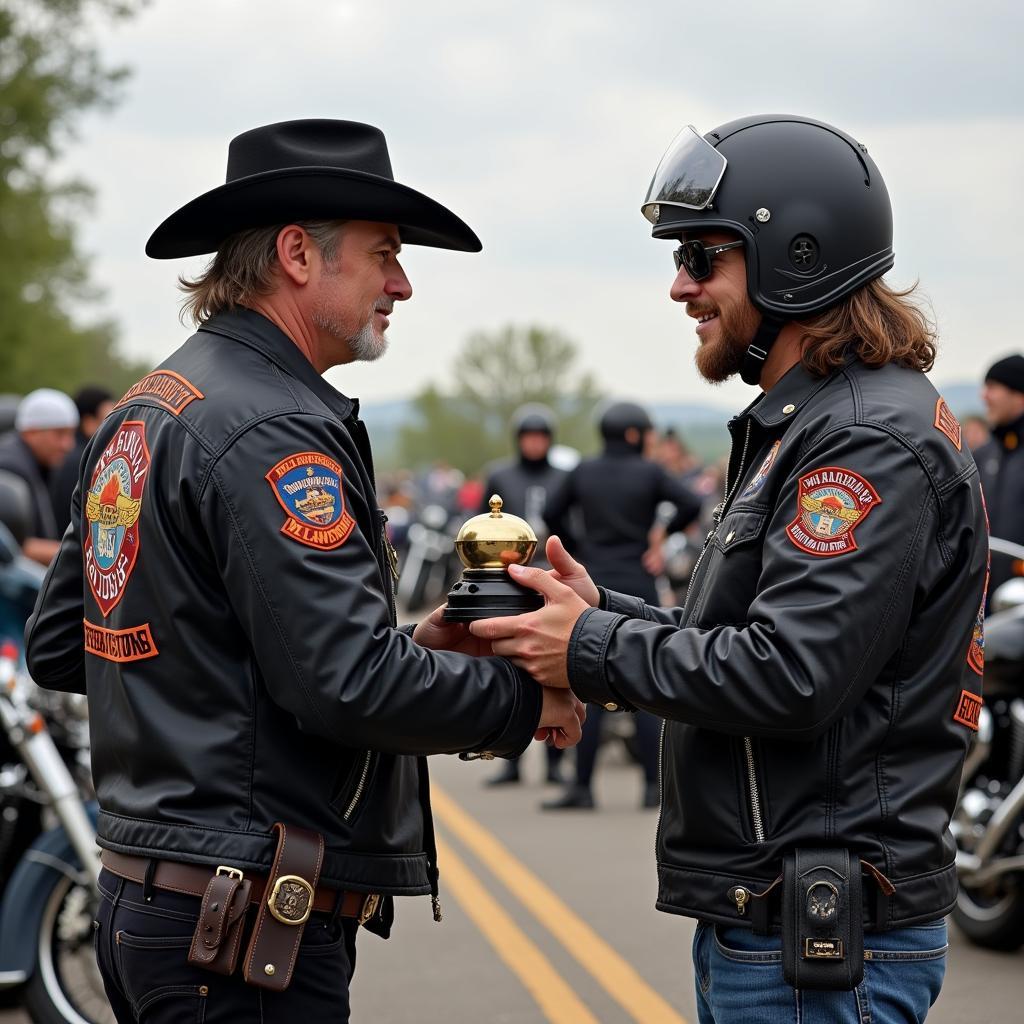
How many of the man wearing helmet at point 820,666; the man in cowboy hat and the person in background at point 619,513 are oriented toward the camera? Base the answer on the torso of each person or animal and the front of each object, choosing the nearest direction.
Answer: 0

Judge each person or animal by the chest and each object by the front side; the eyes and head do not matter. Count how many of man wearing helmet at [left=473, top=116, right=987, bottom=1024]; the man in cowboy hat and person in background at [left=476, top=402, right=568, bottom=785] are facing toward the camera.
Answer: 1

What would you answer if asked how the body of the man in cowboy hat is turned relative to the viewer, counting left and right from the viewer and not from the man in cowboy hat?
facing away from the viewer and to the right of the viewer

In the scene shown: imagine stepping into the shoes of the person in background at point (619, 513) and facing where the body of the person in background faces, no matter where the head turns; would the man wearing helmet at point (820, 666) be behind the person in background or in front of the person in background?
behind

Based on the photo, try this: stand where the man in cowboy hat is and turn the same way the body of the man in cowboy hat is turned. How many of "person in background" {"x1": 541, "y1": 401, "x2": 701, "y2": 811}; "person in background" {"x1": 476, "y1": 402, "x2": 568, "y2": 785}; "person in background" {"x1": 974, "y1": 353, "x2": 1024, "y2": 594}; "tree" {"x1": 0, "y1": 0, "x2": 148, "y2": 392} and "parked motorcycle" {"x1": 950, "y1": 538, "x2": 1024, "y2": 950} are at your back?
0

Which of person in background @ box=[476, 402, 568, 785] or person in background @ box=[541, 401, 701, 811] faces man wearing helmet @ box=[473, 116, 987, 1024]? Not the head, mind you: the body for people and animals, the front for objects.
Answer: person in background @ box=[476, 402, 568, 785]

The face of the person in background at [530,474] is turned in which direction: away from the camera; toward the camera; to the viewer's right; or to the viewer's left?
toward the camera

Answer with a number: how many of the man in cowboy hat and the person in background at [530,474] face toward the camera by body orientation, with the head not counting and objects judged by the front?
1

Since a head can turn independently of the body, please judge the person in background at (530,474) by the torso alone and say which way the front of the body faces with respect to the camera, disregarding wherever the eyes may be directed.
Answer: toward the camera

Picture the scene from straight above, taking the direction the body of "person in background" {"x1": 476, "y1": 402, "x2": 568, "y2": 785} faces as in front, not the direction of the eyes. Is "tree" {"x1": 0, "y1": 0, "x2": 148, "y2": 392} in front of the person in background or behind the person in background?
behind

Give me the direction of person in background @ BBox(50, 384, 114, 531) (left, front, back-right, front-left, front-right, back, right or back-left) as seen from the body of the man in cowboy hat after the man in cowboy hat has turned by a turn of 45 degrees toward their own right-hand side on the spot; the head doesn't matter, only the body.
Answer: left

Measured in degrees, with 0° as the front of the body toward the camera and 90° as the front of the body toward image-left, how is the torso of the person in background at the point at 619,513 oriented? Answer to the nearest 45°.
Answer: approximately 180°

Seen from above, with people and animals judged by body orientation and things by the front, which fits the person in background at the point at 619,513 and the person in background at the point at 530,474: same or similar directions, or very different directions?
very different directions

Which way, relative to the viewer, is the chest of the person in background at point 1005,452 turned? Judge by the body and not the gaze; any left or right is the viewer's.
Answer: facing to the left of the viewer

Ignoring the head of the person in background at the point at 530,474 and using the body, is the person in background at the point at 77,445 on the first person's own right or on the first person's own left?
on the first person's own right

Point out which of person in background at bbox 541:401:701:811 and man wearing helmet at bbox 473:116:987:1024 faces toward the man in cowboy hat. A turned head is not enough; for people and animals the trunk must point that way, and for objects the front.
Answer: the man wearing helmet

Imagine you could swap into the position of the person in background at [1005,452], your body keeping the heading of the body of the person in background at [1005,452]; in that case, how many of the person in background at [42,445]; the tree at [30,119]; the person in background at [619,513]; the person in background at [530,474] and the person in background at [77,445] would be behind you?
0
